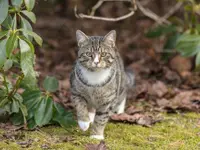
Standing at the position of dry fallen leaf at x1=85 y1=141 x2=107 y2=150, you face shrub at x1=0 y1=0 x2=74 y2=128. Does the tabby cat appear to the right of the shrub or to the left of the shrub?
right

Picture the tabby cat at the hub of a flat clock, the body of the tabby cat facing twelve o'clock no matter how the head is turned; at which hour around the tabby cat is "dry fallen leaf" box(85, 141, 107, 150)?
The dry fallen leaf is roughly at 12 o'clock from the tabby cat.

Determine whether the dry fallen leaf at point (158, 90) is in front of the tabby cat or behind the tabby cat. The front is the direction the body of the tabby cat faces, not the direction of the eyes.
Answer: behind

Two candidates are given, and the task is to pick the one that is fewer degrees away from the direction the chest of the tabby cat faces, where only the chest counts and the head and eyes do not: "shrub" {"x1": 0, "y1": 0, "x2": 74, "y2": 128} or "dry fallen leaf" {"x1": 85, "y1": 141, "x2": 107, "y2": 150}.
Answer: the dry fallen leaf

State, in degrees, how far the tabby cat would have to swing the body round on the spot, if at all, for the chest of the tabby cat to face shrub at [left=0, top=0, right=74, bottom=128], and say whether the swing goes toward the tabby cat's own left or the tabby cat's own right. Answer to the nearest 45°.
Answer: approximately 90° to the tabby cat's own right

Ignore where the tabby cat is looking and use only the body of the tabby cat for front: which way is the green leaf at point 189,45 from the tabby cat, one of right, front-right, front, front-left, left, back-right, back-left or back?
back-left

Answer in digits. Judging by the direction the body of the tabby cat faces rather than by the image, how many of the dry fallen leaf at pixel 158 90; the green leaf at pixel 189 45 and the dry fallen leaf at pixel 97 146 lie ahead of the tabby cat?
1

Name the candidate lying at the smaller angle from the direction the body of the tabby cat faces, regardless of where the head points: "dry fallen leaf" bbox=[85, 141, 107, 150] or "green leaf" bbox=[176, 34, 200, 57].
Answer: the dry fallen leaf

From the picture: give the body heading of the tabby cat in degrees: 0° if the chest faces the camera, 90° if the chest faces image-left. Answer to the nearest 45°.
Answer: approximately 0°

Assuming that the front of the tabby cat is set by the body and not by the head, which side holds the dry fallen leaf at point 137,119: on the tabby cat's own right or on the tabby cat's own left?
on the tabby cat's own left
